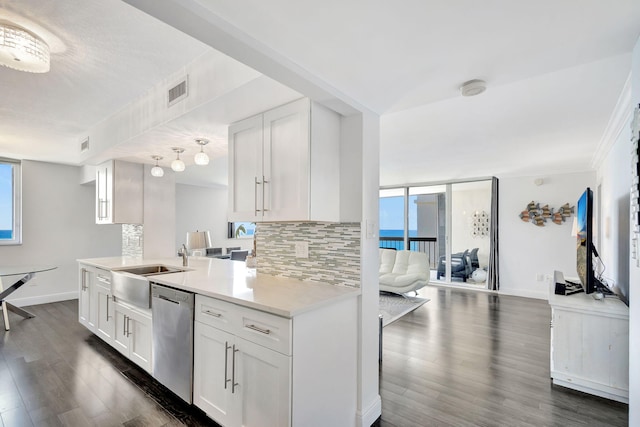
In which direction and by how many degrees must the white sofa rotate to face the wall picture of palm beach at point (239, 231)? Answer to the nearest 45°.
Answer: approximately 90° to its right

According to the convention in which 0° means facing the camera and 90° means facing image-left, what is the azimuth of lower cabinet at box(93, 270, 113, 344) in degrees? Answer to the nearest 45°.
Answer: approximately 45°

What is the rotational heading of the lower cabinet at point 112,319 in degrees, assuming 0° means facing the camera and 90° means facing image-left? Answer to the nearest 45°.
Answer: approximately 45°

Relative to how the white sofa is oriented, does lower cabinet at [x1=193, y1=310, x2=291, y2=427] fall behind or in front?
in front

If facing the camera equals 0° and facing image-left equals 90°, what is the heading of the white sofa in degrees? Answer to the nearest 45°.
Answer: approximately 0°
